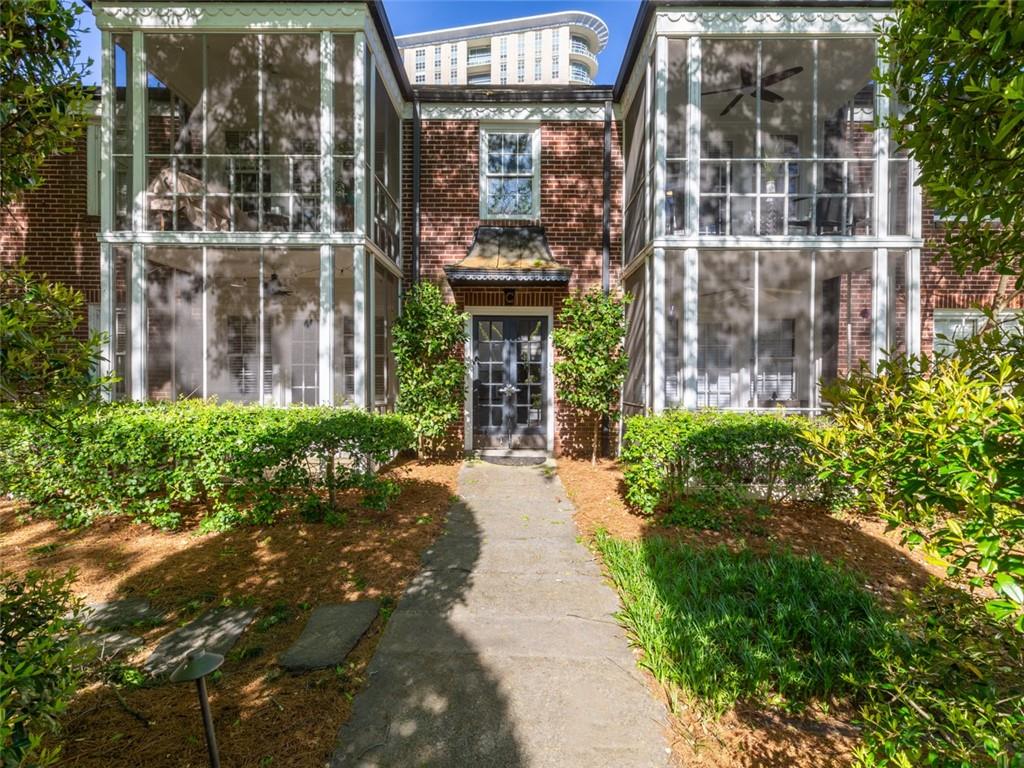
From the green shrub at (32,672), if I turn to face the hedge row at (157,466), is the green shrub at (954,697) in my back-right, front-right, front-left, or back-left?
back-right

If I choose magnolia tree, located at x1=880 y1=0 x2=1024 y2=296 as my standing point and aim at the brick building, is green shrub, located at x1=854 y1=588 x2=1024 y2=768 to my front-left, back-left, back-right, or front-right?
back-left

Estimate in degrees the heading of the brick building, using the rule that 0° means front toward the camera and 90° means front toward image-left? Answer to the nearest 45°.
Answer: approximately 0°

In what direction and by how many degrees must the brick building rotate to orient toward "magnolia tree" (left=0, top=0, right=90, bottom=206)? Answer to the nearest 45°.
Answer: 0° — it already faces it

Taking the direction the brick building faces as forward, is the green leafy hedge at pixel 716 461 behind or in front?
in front

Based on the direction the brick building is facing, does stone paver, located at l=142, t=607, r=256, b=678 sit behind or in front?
in front

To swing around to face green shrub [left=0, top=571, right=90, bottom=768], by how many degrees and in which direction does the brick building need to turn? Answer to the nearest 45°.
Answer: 0° — it already faces it

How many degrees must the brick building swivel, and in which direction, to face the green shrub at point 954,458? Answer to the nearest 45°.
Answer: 0° — it already faces it

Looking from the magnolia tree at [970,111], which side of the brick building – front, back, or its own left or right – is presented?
front

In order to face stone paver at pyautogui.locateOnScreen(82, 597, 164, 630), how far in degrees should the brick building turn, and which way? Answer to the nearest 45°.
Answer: approximately 45° to its right

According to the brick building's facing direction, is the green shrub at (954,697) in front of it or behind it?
in front
